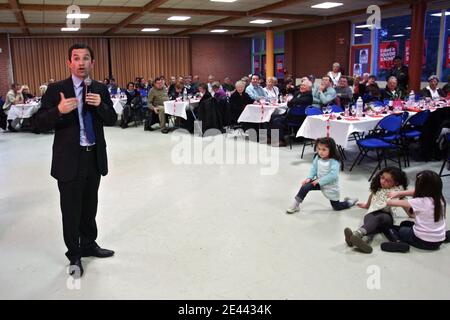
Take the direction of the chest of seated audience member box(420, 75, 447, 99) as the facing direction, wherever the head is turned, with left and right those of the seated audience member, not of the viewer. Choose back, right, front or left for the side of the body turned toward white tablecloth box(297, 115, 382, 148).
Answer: front

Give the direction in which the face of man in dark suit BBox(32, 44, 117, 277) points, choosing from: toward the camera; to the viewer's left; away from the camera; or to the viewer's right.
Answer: toward the camera

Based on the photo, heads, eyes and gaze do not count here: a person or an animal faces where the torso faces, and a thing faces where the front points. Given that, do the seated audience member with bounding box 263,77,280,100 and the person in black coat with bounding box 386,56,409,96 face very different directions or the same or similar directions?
same or similar directions

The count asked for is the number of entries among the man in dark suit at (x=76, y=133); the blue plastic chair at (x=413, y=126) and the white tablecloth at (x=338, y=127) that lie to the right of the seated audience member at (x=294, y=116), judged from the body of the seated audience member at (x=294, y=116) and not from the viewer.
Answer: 0

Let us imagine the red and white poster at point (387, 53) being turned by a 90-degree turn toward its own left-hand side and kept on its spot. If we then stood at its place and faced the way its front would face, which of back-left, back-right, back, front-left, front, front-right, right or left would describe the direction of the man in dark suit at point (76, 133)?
right

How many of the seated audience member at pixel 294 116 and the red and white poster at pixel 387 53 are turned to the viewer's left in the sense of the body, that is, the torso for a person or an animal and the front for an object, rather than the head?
1

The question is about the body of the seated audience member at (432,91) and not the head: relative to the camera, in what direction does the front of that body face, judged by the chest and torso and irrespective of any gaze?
toward the camera

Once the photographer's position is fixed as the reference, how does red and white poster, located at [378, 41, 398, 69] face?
facing the viewer

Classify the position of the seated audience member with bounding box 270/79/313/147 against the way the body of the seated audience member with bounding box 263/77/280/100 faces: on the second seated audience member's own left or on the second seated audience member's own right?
on the second seated audience member's own left

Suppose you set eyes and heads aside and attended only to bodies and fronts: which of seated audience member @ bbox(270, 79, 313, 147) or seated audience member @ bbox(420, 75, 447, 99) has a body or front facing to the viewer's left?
seated audience member @ bbox(270, 79, 313, 147)

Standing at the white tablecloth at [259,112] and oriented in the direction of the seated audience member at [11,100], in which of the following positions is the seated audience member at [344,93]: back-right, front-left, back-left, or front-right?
back-right

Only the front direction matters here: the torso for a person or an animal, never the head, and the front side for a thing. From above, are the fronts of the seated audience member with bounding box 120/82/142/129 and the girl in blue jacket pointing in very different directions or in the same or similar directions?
same or similar directions

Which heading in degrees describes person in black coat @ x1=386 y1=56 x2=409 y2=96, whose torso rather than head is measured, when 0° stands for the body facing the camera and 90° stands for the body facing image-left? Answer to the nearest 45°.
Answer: approximately 45°

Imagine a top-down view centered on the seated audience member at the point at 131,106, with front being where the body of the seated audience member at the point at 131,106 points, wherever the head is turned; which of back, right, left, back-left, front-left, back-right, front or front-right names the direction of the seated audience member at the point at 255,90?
left

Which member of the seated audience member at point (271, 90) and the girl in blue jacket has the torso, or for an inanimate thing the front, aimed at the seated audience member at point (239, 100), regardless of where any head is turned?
the seated audience member at point (271, 90)

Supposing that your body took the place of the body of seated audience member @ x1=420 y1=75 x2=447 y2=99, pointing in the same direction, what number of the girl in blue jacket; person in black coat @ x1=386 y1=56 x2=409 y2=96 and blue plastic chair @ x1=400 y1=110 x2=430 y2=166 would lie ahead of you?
2

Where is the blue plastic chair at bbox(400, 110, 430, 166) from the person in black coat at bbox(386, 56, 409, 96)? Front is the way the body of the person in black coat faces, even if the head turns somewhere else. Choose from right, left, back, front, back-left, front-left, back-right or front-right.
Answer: front-left

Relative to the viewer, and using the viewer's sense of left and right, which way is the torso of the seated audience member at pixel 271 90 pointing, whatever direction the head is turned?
facing the viewer and to the left of the viewer

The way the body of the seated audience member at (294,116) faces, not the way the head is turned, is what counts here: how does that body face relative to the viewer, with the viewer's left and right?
facing to the left of the viewer
